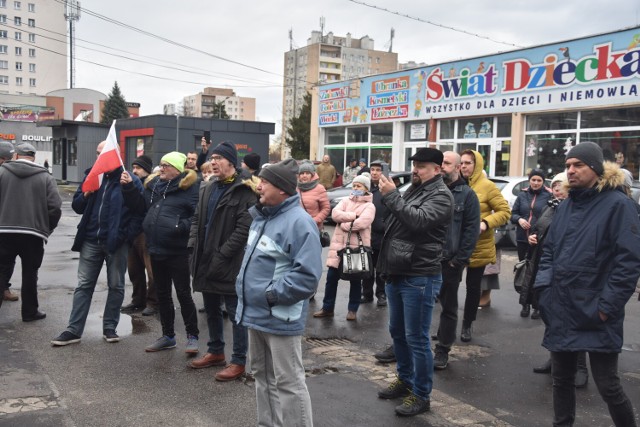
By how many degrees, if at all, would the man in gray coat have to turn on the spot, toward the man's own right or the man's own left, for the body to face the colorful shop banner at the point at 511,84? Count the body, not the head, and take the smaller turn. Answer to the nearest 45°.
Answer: approximately 45° to the man's own right

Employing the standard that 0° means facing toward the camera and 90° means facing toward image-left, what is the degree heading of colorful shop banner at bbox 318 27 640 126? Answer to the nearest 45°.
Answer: approximately 45°

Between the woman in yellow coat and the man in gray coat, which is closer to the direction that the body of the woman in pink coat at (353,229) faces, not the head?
the man in gray coat

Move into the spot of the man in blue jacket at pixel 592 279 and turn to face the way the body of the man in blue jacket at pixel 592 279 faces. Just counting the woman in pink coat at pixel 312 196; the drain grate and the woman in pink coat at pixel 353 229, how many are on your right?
3

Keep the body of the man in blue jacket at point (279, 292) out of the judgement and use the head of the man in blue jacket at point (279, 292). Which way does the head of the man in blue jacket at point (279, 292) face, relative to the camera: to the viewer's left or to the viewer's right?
to the viewer's left

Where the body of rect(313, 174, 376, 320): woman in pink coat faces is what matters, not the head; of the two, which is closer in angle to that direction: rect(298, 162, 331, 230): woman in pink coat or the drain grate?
the drain grate

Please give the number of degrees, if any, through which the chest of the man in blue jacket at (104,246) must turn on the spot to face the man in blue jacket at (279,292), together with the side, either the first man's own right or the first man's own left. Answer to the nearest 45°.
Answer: approximately 45° to the first man's own left

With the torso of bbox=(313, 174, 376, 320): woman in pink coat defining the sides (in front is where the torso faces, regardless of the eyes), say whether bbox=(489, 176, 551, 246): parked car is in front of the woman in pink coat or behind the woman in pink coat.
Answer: behind

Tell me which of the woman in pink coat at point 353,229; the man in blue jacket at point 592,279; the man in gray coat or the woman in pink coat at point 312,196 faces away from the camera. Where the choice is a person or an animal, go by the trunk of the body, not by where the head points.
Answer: the man in gray coat

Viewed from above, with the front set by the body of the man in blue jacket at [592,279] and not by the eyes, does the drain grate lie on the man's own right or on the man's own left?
on the man's own right

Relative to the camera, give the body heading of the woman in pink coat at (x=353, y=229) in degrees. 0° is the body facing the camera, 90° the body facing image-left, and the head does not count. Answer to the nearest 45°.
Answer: approximately 45°
